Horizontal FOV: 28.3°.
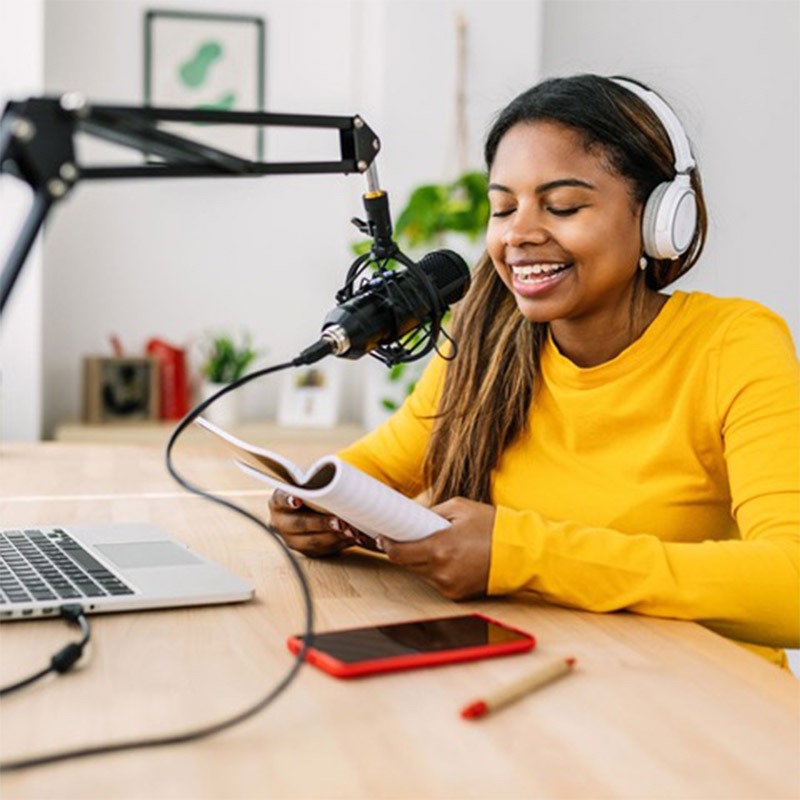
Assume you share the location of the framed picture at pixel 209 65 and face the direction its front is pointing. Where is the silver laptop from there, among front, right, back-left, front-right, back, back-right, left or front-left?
front

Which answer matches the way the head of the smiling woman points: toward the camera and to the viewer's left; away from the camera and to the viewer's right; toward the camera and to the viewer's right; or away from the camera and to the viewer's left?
toward the camera and to the viewer's left

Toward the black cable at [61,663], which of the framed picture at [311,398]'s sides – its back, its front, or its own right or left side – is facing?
front

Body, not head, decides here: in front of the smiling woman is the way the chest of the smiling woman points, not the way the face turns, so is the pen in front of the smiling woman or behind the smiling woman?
in front

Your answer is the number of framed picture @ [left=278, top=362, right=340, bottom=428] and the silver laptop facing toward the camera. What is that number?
1

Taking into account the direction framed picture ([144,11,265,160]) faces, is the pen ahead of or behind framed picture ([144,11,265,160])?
ahead

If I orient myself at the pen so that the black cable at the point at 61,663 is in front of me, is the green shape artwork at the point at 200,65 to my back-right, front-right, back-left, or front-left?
front-right

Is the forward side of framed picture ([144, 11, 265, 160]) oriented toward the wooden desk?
yes

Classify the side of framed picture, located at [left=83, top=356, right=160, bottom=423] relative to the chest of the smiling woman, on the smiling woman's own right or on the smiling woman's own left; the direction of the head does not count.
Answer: on the smiling woman's own right

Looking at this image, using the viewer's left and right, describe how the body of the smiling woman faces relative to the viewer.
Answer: facing the viewer and to the left of the viewer

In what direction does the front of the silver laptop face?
to the viewer's right

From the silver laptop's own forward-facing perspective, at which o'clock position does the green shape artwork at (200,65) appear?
The green shape artwork is roughly at 9 o'clock from the silver laptop.

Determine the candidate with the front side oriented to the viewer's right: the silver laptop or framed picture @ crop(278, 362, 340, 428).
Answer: the silver laptop

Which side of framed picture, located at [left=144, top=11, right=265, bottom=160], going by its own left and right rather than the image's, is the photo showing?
front

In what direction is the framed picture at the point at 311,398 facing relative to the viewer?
toward the camera
